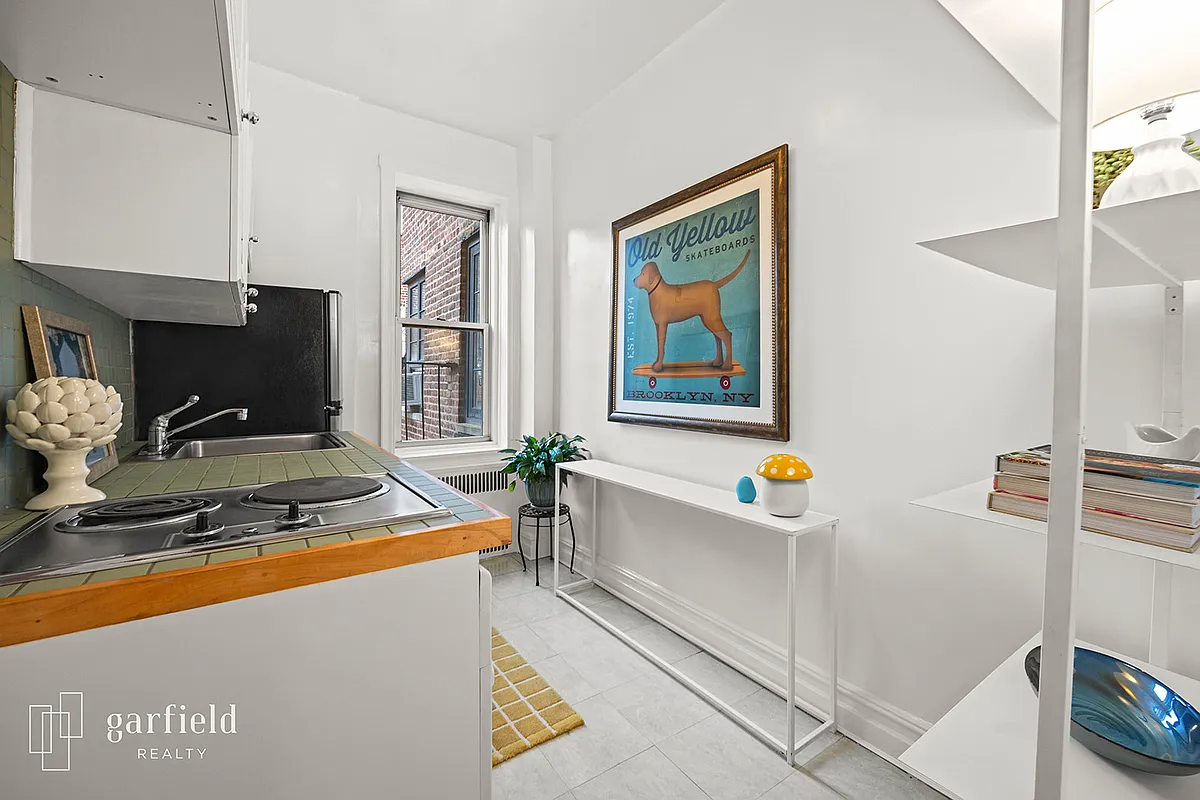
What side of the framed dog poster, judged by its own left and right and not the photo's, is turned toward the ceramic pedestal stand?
front

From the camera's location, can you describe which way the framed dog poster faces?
facing the viewer and to the left of the viewer

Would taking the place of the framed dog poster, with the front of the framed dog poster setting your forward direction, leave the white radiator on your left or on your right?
on your right

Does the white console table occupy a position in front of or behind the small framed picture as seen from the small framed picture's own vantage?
in front

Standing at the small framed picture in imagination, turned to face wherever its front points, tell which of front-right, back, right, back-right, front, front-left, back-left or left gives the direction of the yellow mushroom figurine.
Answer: front

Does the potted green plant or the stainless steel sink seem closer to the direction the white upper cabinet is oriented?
the potted green plant

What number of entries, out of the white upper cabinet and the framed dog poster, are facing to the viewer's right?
1

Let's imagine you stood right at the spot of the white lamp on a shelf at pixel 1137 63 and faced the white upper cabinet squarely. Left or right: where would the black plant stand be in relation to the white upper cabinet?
right

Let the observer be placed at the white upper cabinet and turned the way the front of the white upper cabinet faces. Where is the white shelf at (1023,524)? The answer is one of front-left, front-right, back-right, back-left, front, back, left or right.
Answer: front-right

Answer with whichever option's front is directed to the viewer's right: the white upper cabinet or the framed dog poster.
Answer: the white upper cabinet

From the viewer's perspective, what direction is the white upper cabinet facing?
to the viewer's right

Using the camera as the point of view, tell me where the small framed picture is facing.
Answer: facing the viewer and to the right of the viewer
